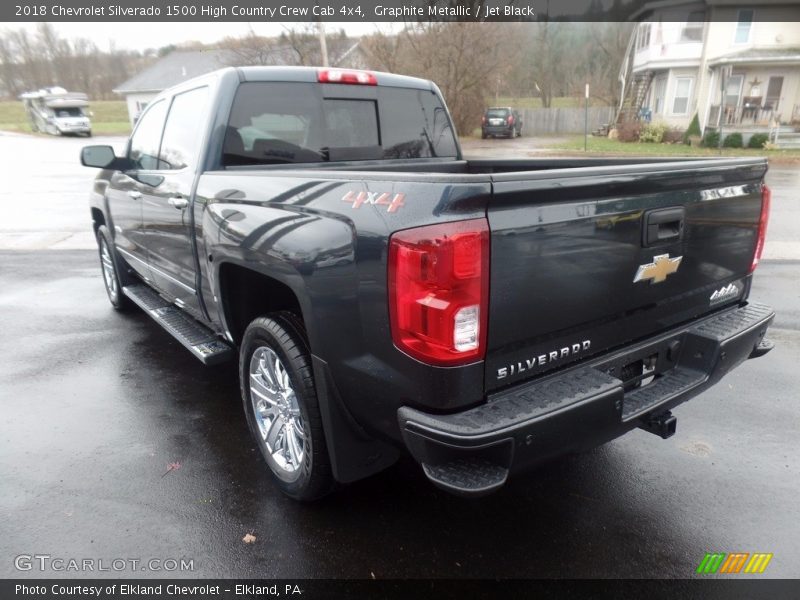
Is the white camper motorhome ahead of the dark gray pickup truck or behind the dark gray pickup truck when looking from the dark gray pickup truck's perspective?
ahead

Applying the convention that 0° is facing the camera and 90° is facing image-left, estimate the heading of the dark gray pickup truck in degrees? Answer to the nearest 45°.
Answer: approximately 135°

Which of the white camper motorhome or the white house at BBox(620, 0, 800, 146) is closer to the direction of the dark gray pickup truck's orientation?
the white camper motorhome

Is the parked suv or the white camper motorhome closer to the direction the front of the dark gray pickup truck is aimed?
the white camper motorhome

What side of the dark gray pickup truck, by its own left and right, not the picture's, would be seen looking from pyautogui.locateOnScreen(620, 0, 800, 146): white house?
right

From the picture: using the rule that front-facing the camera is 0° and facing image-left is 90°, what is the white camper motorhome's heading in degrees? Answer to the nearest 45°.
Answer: approximately 315°

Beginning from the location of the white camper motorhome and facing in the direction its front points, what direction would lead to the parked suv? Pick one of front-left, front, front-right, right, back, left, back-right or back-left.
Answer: front

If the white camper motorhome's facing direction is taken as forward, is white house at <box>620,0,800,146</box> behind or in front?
in front

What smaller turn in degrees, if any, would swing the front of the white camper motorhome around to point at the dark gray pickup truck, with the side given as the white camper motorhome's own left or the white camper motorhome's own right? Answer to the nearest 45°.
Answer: approximately 45° to the white camper motorhome's own right
